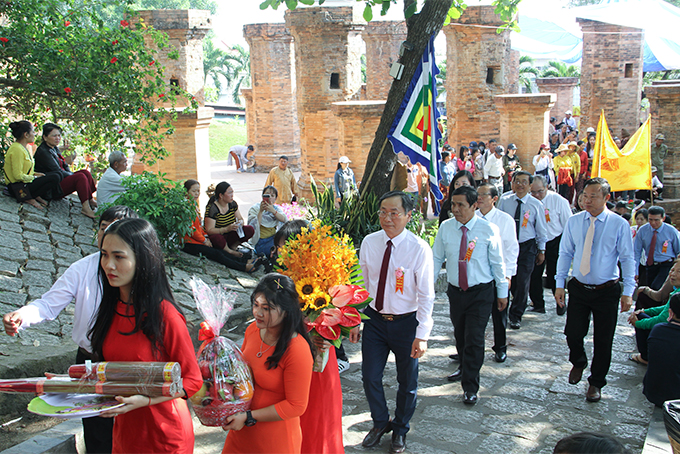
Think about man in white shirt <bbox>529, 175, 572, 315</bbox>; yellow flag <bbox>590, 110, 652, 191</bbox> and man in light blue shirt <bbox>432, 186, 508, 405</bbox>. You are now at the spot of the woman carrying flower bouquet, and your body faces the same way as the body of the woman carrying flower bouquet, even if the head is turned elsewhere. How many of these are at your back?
3

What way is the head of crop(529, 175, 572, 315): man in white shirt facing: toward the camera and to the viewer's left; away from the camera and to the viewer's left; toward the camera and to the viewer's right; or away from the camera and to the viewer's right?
toward the camera and to the viewer's left

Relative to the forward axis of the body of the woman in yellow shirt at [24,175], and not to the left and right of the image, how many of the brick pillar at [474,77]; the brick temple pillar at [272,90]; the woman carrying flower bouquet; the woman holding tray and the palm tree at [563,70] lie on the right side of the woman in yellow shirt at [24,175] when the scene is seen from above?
2

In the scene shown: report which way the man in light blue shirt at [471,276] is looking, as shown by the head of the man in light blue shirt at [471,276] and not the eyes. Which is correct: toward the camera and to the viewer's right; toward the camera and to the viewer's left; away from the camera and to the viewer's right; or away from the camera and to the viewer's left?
toward the camera and to the viewer's left

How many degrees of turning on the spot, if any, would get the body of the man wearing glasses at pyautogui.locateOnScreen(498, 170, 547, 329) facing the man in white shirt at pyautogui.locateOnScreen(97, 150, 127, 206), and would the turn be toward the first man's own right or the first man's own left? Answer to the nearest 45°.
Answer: approximately 90° to the first man's own right

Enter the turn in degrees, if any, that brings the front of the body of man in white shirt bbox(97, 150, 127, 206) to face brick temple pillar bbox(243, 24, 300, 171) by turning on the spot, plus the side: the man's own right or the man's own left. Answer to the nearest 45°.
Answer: approximately 90° to the man's own left

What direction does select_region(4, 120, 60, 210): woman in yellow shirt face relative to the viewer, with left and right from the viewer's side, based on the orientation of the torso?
facing to the right of the viewer

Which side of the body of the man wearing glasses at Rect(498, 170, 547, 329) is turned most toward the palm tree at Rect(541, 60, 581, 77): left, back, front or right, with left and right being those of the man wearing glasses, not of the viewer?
back

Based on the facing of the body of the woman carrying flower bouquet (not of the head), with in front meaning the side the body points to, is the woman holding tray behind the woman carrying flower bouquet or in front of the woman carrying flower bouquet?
in front
